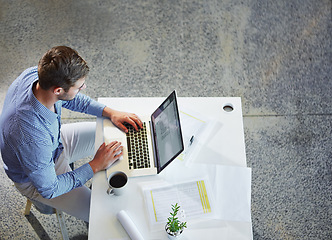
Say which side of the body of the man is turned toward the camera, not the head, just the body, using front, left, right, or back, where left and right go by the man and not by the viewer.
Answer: right

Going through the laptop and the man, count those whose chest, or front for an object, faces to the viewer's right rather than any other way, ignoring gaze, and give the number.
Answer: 1

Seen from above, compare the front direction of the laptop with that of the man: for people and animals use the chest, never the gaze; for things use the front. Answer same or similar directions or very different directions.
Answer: very different directions

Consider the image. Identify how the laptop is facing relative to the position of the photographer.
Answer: facing to the left of the viewer
